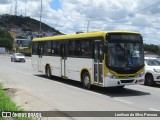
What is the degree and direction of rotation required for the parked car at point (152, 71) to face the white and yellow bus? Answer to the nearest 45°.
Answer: approximately 90° to its right

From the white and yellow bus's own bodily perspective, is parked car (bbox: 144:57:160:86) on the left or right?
on its left

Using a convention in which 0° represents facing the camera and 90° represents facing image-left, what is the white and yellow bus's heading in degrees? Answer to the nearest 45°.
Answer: approximately 315°
